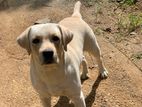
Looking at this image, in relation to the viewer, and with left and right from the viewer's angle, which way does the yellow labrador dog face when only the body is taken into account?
facing the viewer and to the left of the viewer
